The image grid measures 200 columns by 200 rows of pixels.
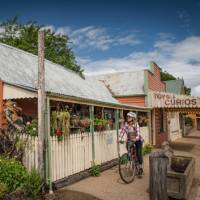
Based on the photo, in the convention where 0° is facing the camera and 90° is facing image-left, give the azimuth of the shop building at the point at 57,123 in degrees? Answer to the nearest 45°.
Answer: approximately 315°

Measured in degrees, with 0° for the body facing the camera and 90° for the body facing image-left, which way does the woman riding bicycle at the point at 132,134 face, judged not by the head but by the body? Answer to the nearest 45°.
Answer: approximately 45°

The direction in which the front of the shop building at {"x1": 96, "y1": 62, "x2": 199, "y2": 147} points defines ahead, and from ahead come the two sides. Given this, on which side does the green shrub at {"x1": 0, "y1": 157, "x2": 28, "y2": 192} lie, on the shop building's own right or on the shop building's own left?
on the shop building's own right

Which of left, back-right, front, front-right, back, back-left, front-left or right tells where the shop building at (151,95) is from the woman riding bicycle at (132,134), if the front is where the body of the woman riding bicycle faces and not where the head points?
back-right

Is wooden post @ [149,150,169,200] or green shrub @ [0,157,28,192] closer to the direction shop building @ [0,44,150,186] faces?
the wooden post

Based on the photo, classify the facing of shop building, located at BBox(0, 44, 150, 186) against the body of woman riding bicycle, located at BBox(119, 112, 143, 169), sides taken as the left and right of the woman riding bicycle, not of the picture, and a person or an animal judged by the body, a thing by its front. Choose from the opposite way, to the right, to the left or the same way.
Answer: to the left

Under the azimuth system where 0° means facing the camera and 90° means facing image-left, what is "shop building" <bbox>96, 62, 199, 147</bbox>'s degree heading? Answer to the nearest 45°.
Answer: approximately 315°
